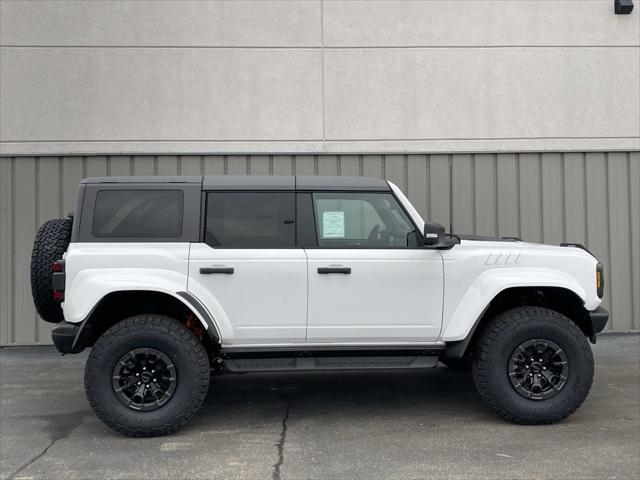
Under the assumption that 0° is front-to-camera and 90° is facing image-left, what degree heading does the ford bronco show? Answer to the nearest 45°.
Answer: approximately 270°
